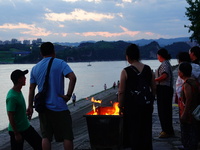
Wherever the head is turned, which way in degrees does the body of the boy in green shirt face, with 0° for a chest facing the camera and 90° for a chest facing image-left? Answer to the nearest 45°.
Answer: approximately 270°

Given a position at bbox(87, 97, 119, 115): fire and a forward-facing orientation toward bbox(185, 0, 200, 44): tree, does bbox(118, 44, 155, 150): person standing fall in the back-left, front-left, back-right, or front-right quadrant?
back-right

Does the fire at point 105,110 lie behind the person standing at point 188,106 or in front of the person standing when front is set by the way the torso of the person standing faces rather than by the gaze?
in front

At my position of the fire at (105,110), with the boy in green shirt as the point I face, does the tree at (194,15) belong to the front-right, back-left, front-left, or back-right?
back-right

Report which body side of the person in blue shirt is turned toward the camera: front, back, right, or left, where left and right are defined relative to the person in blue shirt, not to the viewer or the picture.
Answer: back

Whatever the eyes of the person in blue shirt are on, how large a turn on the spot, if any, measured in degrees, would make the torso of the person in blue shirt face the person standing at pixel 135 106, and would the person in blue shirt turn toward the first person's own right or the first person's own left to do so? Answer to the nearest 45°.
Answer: approximately 90° to the first person's own right

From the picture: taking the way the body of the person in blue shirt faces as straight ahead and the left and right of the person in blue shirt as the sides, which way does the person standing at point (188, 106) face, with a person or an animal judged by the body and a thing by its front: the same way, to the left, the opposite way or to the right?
to the left

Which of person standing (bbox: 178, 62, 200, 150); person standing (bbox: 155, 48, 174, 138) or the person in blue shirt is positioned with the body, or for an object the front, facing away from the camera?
the person in blue shirt

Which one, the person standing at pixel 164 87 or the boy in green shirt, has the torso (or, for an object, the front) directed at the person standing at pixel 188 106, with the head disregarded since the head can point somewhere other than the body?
the boy in green shirt

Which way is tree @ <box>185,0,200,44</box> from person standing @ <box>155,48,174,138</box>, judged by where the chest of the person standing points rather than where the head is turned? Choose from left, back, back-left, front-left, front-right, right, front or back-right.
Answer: right

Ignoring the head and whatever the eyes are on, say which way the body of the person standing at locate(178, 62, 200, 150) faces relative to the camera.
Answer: to the viewer's left

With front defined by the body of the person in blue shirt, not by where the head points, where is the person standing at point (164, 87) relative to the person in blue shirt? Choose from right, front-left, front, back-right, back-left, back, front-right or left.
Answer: front-right

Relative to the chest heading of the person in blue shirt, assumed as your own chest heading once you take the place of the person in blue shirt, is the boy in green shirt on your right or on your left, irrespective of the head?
on your left

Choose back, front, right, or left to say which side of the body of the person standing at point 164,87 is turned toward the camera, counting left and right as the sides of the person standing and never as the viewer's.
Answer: left
